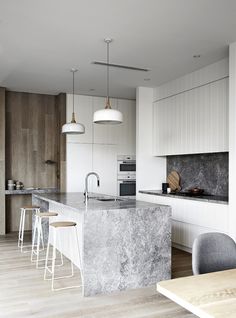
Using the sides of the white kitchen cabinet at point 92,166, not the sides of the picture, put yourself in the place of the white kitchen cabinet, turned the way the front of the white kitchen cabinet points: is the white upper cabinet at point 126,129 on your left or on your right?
on your left

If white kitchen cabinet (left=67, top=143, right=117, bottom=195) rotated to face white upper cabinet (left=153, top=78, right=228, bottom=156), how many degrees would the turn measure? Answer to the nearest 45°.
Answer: approximately 45° to its left

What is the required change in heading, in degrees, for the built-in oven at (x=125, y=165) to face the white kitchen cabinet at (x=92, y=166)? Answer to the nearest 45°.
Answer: approximately 45° to its right

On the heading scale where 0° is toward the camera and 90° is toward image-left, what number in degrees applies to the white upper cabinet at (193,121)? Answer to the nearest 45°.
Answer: approximately 45°

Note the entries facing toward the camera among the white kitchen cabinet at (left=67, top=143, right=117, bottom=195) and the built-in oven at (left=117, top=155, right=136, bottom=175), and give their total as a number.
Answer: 2

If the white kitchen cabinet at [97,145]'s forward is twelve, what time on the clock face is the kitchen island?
The kitchen island is roughly at 12 o'clock from the white kitchen cabinet.

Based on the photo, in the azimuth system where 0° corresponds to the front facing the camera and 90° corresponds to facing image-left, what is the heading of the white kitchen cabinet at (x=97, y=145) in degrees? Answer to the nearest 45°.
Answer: approximately 0°
